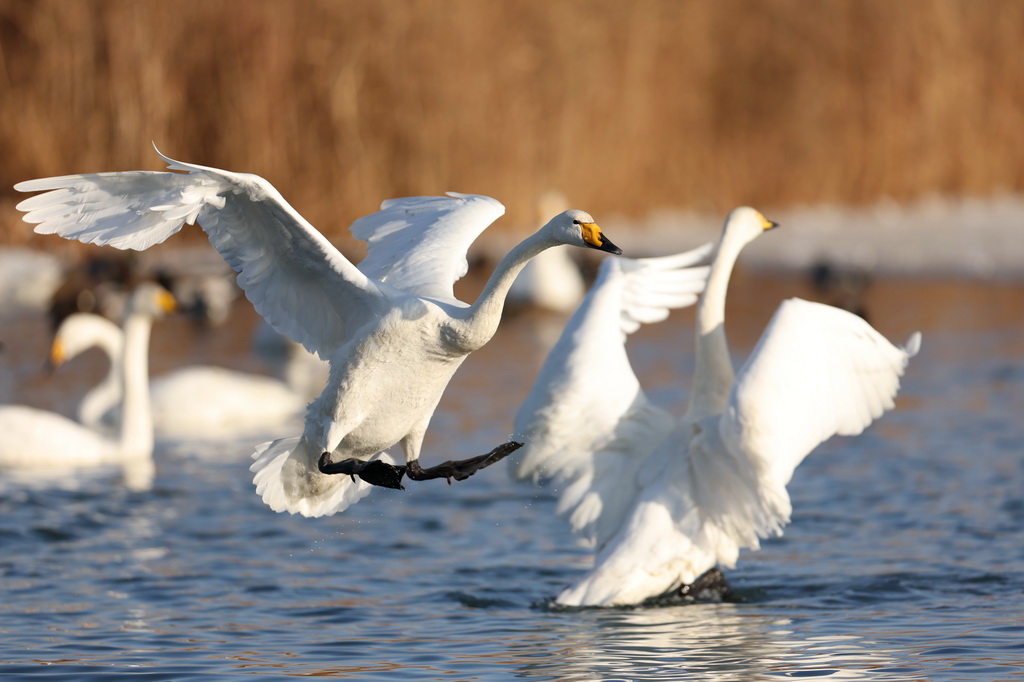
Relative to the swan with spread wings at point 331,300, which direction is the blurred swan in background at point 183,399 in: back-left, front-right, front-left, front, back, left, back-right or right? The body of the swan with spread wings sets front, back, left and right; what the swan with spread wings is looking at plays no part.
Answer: back-left

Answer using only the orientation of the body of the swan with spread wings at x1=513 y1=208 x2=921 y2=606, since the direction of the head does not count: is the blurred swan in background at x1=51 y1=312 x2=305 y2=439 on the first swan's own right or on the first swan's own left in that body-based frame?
on the first swan's own left

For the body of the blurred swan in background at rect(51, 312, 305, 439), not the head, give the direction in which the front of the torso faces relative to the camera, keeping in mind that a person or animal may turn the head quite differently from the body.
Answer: to the viewer's left

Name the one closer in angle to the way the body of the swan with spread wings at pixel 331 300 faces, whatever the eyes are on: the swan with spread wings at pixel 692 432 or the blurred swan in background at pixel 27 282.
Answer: the swan with spread wings

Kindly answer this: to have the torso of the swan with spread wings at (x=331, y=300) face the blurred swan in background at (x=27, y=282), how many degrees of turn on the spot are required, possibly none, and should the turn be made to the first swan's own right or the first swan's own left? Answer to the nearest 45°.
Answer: approximately 135° to the first swan's own left

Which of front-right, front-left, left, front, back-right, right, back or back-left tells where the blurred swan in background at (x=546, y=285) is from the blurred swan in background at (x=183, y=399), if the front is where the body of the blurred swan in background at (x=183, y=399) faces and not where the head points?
back-right

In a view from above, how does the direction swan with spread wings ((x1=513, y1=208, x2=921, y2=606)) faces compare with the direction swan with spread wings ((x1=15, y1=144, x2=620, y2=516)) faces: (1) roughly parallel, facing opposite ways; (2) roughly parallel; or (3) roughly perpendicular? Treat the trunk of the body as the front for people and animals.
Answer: roughly perpendicular

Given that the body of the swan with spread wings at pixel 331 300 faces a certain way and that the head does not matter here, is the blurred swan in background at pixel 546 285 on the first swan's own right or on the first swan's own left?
on the first swan's own left

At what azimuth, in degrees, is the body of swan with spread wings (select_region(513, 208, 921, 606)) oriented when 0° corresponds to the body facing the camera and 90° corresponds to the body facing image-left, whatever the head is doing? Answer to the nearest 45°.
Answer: approximately 225°

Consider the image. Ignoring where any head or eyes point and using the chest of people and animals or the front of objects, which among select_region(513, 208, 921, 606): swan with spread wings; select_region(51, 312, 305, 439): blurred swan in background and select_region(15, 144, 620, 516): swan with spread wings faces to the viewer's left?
the blurred swan in background
